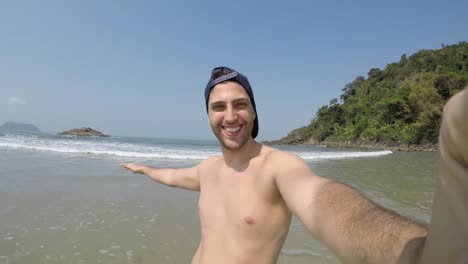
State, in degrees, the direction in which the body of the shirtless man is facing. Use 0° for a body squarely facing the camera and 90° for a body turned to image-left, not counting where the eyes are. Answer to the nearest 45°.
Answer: approximately 45°
